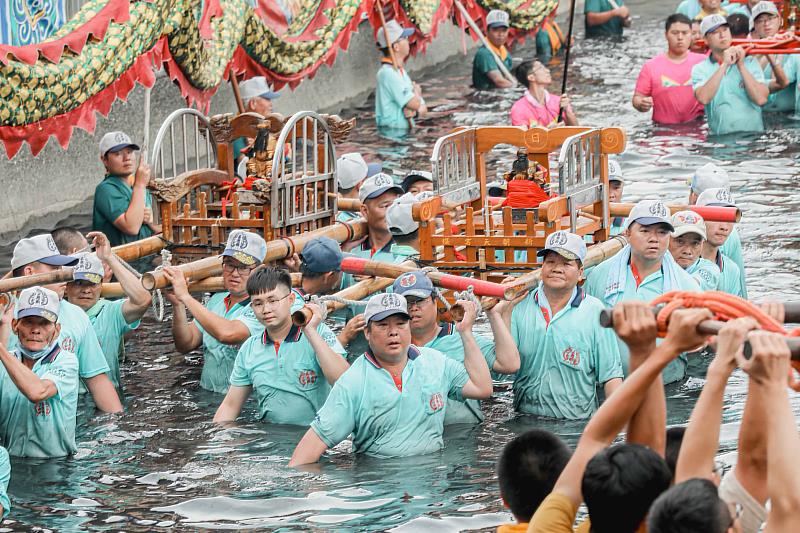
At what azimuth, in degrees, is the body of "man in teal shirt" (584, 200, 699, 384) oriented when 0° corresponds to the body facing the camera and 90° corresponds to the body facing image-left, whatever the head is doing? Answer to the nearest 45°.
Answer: approximately 0°

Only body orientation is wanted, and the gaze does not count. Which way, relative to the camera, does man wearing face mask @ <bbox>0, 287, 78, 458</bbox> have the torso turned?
toward the camera

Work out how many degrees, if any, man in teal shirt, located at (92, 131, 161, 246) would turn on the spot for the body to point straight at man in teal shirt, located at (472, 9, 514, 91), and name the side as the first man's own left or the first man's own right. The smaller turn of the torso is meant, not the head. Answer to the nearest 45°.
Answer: approximately 90° to the first man's own left

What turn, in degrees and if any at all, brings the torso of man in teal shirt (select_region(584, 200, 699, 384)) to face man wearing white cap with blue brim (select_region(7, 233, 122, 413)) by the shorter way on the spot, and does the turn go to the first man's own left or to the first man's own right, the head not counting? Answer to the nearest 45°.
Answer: approximately 90° to the first man's own right

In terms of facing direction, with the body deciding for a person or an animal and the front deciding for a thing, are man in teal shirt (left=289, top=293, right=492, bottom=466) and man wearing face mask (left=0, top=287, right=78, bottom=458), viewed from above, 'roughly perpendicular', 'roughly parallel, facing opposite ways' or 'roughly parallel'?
roughly parallel

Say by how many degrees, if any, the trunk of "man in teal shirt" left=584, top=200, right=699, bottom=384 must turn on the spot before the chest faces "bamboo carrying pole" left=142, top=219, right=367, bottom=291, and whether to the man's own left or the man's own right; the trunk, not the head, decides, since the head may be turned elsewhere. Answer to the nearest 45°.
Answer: approximately 90° to the man's own right

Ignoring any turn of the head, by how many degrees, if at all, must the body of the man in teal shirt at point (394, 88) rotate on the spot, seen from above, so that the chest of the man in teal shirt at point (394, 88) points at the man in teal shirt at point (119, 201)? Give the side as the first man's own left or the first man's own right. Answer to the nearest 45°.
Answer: approximately 90° to the first man's own right

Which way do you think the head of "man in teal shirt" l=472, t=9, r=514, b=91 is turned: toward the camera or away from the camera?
toward the camera

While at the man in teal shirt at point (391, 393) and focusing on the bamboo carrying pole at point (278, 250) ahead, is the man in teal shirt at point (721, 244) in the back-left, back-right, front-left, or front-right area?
front-right

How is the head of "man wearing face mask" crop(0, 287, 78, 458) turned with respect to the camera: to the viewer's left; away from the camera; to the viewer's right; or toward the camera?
toward the camera

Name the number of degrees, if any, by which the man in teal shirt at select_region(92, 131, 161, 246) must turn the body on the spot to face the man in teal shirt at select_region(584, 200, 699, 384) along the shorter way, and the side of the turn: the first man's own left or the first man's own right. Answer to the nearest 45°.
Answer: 0° — they already face them

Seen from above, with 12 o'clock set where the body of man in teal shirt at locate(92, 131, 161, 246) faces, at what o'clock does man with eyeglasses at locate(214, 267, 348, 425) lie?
The man with eyeglasses is roughly at 1 o'clock from the man in teal shirt.

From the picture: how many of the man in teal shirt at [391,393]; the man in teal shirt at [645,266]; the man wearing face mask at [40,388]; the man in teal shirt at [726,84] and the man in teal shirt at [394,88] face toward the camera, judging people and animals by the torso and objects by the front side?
4

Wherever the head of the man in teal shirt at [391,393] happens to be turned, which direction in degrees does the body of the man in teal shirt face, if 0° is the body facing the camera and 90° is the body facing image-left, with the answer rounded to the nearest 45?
approximately 0°

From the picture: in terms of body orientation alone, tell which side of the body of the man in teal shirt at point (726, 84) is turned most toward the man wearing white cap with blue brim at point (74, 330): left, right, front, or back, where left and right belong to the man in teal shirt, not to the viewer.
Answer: front

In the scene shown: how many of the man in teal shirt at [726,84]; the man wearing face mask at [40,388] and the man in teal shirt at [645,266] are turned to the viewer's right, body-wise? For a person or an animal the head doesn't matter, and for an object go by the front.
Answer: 0

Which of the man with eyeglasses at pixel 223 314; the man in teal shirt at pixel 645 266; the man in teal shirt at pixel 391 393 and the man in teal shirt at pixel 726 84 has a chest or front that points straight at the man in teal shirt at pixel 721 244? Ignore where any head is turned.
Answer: the man in teal shirt at pixel 726 84
